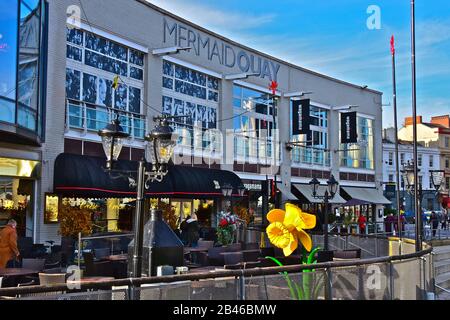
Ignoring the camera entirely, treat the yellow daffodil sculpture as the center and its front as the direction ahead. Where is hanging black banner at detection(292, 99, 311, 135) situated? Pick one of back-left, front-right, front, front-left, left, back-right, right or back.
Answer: back-right

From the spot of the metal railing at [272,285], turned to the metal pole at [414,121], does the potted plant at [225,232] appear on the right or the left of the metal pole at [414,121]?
left

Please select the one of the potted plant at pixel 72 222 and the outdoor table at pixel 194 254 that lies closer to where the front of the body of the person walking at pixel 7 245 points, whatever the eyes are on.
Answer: the outdoor table

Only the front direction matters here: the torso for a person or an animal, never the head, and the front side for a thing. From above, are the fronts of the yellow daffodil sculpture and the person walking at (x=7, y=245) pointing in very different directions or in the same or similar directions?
very different directions

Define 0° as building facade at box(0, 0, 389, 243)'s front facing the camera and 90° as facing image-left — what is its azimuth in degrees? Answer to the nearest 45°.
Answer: approximately 315°

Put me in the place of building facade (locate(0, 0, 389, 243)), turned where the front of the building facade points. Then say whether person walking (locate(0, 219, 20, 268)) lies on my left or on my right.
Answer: on my right

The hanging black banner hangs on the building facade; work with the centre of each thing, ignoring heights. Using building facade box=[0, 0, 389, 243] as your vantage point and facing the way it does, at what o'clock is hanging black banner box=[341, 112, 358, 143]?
The hanging black banner is roughly at 9 o'clock from the building facade.
